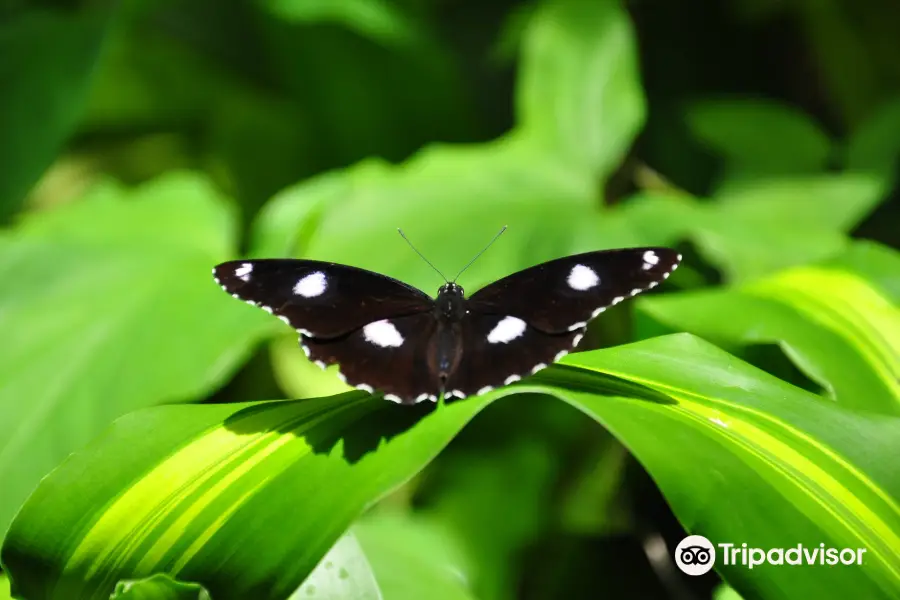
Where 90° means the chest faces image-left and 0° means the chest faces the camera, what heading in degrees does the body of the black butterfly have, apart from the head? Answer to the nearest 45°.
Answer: approximately 180°
